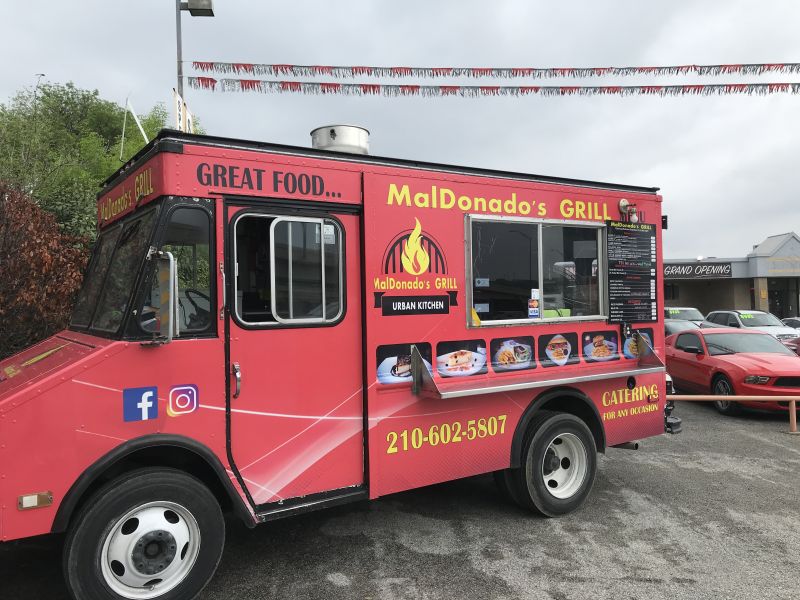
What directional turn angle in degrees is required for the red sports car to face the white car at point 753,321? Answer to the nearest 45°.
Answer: approximately 135° to its left

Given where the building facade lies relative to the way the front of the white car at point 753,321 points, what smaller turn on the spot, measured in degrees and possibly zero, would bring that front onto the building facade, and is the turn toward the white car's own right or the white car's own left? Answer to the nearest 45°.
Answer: approximately 135° to the white car's own left

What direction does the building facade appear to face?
toward the camera

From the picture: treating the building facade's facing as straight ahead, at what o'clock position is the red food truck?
The red food truck is roughly at 12 o'clock from the building facade.

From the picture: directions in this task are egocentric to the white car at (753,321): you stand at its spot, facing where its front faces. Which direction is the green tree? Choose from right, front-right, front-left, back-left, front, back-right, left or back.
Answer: right

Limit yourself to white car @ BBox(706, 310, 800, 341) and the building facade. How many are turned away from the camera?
0

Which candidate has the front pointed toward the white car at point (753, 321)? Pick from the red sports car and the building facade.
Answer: the building facade

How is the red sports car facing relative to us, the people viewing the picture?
facing the viewer and to the right of the viewer

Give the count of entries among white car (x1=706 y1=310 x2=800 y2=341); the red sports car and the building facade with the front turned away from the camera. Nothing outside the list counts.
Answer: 0

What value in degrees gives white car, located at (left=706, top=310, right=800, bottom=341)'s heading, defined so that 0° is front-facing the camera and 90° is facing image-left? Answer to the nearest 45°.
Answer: approximately 315°

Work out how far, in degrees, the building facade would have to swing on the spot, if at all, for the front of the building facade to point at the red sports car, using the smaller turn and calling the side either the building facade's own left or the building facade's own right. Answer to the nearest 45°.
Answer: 0° — it already faces it

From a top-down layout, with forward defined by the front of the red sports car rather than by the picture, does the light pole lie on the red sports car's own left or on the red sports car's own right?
on the red sports car's own right

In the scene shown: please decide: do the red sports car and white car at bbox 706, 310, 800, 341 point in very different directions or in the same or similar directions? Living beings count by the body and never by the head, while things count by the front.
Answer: same or similar directions

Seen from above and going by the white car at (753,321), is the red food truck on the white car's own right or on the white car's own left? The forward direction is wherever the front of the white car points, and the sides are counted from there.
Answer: on the white car's own right
